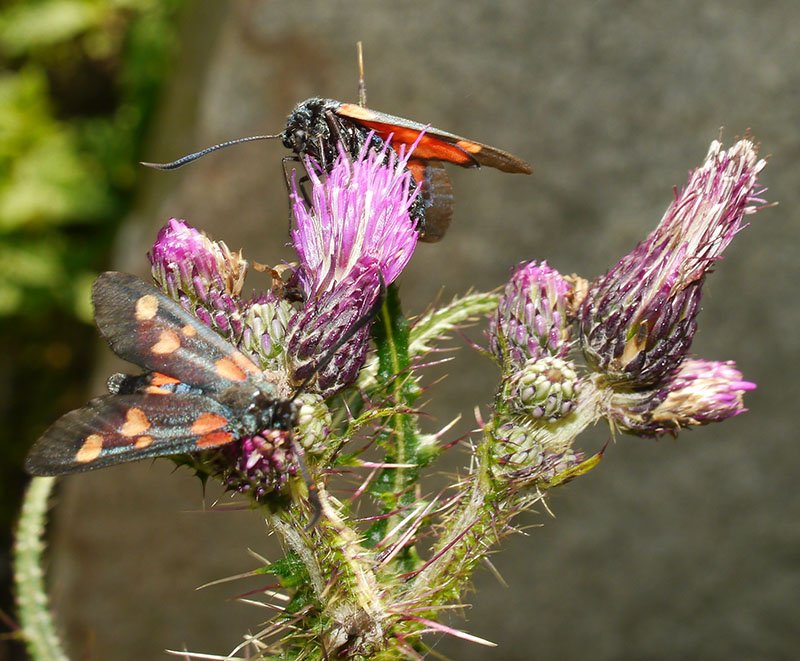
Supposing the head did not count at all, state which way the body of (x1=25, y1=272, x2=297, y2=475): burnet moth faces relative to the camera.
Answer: to the viewer's right

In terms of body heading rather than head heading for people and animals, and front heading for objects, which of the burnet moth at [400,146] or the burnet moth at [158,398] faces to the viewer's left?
the burnet moth at [400,146]

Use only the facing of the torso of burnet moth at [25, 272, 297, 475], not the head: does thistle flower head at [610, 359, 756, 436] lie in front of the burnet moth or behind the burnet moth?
in front

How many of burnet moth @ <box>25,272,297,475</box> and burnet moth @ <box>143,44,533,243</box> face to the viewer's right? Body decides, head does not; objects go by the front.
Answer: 1

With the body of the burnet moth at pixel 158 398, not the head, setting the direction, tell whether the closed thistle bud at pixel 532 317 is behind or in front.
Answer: in front

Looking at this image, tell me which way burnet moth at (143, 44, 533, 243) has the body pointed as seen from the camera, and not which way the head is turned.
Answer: to the viewer's left

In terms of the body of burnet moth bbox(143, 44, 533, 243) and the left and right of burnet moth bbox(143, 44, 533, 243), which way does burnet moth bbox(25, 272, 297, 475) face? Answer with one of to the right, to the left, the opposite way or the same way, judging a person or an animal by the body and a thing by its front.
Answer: the opposite way

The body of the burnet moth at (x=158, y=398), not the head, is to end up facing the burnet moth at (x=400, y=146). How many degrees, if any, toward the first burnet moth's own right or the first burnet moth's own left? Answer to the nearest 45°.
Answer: approximately 45° to the first burnet moth's own left
